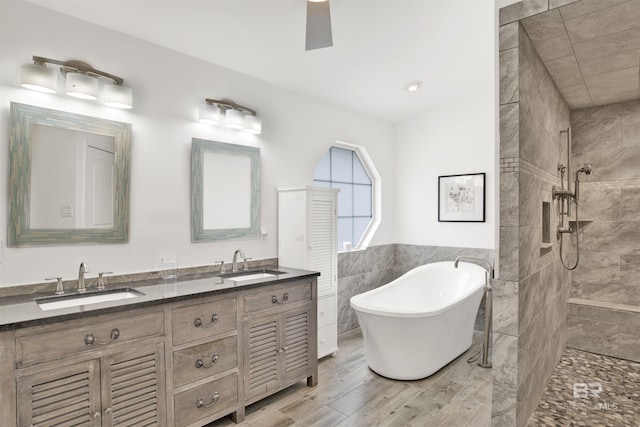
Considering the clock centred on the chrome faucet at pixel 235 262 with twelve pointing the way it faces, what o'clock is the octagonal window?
The octagonal window is roughly at 9 o'clock from the chrome faucet.

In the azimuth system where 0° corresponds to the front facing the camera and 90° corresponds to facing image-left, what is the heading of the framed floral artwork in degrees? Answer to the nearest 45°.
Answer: approximately 0°

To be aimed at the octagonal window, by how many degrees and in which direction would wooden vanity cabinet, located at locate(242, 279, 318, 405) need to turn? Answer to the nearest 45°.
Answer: approximately 90° to its left

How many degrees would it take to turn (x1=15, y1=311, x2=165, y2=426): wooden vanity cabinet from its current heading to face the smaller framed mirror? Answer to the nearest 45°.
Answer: approximately 90° to its left

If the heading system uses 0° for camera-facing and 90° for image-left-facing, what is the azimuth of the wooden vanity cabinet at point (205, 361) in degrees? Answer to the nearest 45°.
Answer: approximately 315°

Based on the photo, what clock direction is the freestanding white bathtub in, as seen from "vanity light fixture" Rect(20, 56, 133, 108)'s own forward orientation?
The freestanding white bathtub is roughly at 11 o'clock from the vanity light fixture.

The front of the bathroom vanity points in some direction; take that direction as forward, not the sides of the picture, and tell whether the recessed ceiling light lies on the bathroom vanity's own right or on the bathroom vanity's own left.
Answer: on the bathroom vanity's own left

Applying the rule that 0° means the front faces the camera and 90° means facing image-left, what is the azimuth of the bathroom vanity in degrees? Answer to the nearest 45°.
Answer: approximately 315°
